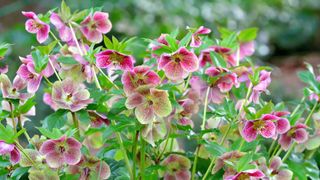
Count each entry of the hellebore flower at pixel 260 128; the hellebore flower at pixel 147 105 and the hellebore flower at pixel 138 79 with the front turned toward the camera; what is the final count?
3

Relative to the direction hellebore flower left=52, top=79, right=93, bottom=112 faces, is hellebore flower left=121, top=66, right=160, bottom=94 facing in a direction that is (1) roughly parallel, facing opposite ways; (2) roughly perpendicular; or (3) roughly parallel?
roughly parallel

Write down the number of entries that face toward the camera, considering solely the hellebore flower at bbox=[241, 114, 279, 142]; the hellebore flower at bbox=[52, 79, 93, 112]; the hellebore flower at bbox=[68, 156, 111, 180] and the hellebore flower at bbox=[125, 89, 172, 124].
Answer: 4

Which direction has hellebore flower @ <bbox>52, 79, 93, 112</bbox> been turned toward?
toward the camera

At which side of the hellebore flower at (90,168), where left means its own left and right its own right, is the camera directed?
front

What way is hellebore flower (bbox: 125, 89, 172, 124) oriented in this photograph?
toward the camera

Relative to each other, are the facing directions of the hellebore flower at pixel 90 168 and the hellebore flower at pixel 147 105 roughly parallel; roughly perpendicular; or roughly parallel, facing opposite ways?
roughly parallel

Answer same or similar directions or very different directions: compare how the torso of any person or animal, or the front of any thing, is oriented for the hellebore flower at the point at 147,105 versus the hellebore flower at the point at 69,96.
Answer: same or similar directions
